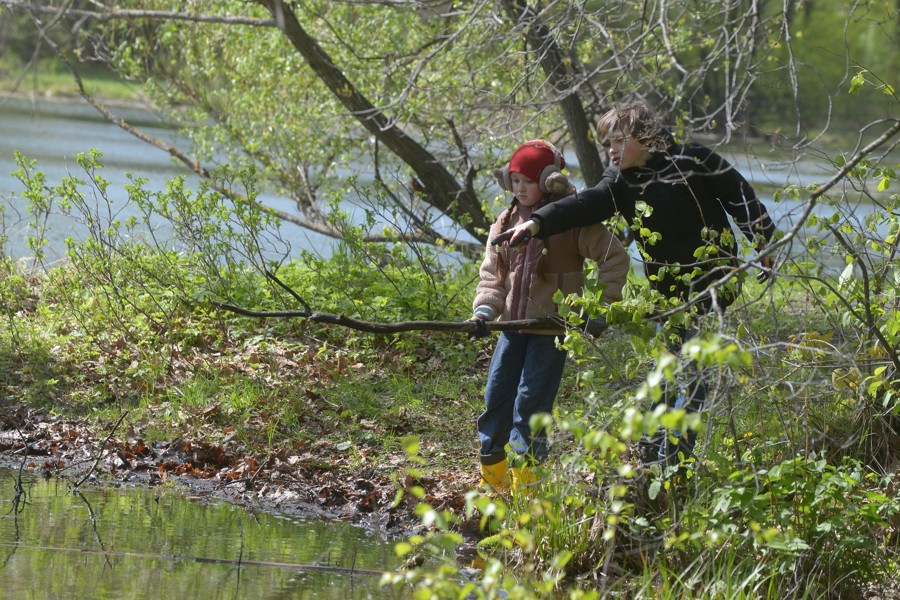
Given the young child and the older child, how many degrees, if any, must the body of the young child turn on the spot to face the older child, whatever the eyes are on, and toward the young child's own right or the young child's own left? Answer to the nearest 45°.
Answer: approximately 135° to the young child's own left

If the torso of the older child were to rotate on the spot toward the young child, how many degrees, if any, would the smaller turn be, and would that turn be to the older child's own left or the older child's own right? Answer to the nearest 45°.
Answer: approximately 45° to the older child's own right

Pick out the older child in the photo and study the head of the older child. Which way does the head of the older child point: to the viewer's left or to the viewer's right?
to the viewer's left

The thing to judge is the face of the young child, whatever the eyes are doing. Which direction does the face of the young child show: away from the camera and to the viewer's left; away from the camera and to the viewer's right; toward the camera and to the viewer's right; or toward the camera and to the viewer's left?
toward the camera and to the viewer's left

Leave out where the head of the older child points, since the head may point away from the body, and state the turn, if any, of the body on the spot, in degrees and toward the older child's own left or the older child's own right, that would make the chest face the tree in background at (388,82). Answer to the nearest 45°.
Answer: approximately 90° to the older child's own right

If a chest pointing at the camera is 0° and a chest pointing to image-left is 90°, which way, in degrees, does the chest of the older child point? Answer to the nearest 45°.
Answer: approximately 45°

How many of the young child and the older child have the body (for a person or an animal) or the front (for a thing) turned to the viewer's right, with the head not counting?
0

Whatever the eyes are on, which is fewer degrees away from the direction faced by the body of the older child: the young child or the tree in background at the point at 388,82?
the young child

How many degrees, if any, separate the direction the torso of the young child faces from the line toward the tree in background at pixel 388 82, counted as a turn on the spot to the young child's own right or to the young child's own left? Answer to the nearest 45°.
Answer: approximately 135° to the young child's own right

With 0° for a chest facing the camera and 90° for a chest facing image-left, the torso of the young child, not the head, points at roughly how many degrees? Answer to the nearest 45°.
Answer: approximately 45°
